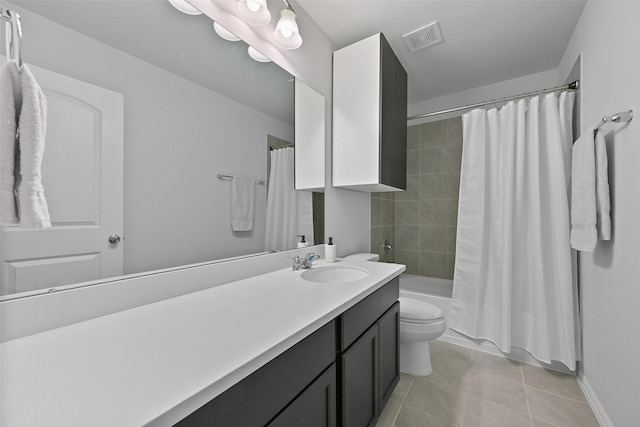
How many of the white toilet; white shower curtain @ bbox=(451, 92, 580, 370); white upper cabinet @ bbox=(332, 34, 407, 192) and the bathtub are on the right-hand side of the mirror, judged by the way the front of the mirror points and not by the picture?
0

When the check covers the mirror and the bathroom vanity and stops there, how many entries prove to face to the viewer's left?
0

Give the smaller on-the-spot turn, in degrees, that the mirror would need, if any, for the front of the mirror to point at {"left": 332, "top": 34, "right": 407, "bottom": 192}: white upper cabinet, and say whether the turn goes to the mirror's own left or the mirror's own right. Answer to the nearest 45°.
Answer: approximately 45° to the mirror's own left

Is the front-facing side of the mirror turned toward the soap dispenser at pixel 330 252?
no

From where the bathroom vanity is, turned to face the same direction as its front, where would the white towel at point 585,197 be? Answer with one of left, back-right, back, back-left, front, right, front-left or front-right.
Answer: front-left

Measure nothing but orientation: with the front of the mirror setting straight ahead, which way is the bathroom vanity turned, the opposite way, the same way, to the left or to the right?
the same way

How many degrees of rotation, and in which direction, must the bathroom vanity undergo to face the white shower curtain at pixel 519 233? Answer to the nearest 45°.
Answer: approximately 45° to its left

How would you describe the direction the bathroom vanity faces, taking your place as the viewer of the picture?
facing the viewer and to the right of the viewer
